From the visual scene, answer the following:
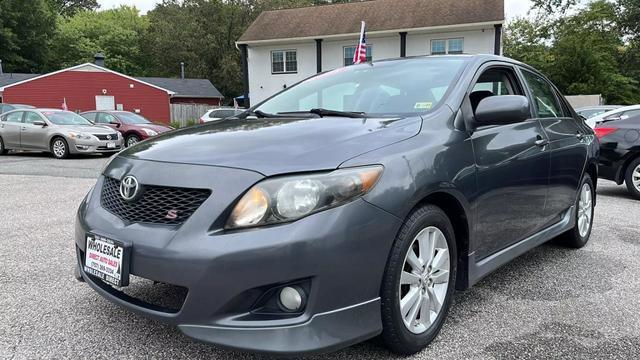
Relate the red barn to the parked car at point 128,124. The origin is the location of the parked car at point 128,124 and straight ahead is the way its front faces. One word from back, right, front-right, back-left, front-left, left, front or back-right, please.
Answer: back-left

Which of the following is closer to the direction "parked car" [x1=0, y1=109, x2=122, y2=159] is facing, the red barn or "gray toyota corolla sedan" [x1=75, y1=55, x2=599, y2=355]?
the gray toyota corolla sedan

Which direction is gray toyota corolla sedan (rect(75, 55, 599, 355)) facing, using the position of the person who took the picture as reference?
facing the viewer and to the left of the viewer

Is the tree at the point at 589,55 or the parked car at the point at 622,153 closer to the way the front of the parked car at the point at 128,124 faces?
the parked car

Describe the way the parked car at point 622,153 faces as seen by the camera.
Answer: facing to the right of the viewer

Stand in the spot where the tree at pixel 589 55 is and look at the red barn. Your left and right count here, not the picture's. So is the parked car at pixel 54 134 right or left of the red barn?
left

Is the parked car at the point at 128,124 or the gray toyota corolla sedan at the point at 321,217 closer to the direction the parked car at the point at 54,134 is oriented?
the gray toyota corolla sedan

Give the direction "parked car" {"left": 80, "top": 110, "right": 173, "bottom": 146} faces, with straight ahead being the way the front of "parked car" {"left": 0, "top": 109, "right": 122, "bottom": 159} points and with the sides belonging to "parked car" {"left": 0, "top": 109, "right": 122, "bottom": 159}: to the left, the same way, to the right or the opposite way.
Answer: the same way

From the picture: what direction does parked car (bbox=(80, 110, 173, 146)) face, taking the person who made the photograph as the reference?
facing the viewer and to the right of the viewer
